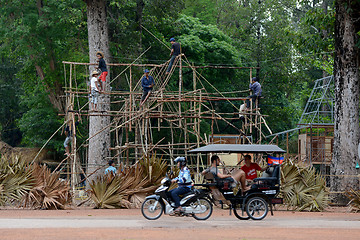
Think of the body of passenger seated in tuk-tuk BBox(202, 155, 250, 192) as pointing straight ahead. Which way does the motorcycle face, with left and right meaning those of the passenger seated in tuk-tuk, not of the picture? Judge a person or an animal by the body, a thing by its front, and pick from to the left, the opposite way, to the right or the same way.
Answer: the opposite way

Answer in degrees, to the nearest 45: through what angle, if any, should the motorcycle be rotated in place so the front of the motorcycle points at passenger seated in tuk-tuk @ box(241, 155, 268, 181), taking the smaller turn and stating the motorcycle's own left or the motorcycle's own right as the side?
approximately 135° to the motorcycle's own right

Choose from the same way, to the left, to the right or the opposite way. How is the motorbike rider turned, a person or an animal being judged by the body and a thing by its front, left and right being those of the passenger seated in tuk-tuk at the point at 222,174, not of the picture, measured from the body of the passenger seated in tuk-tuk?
the opposite way

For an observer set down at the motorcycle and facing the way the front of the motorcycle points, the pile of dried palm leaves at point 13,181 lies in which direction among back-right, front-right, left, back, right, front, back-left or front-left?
front-right

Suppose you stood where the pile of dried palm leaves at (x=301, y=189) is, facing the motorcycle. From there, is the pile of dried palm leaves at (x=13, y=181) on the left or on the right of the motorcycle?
right

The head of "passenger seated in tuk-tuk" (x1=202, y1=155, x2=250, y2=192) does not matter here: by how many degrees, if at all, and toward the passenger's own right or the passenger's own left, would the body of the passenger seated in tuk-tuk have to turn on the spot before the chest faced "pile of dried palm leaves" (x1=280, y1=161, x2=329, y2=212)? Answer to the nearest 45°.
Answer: approximately 45° to the passenger's own left

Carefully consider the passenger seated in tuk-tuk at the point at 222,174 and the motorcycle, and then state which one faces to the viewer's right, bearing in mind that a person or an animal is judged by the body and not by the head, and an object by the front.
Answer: the passenger seated in tuk-tuk

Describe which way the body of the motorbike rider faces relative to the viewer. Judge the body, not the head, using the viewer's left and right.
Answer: facing to the left of the viewer

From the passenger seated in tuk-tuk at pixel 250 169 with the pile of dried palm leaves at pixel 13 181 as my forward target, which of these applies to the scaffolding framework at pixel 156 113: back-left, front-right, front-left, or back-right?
front-right

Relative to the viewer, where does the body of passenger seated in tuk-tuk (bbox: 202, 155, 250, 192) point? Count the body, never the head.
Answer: to the viewer's right

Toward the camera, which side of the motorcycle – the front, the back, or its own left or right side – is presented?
left

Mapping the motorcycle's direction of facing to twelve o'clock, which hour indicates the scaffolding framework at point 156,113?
The scaffolding framework is roughly at 3 o'clock from the motorcycle.

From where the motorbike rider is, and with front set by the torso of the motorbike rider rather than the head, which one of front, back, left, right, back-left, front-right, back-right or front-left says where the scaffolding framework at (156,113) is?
right
